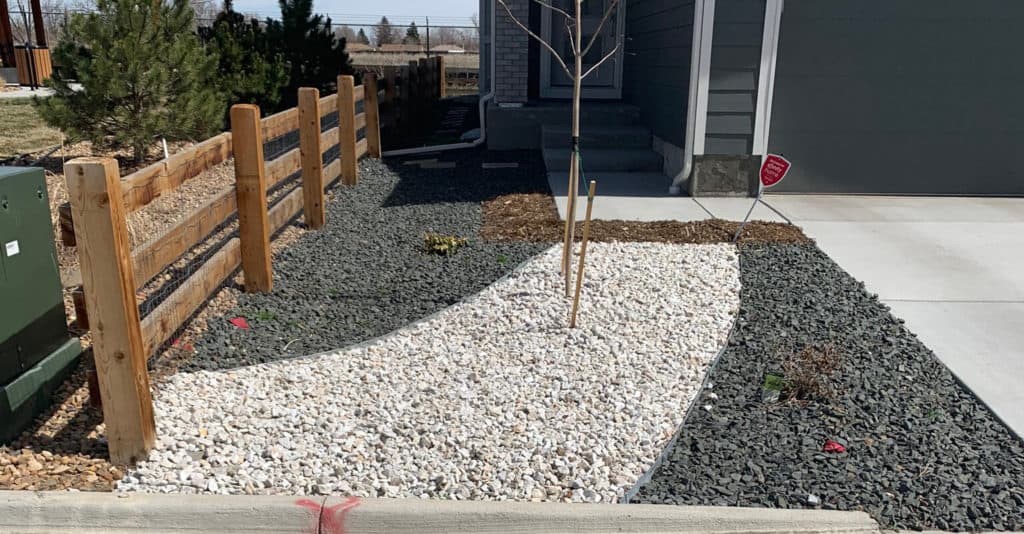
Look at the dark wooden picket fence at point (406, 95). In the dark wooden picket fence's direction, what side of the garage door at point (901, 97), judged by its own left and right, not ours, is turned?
right

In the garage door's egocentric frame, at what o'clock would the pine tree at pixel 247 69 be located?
The pine tree is roughly at 3 o'clock from the garage door.

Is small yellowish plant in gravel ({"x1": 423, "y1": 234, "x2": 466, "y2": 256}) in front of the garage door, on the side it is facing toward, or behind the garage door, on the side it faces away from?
in front

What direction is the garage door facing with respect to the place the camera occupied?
facing the viewer

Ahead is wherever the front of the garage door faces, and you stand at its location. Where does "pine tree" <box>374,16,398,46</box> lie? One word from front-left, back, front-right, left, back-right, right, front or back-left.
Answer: back-right

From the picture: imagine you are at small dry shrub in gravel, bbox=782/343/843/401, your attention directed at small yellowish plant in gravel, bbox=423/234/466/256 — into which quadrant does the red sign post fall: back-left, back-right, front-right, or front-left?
front-right

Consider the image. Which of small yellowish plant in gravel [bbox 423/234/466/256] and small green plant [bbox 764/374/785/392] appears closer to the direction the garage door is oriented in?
the small green plant

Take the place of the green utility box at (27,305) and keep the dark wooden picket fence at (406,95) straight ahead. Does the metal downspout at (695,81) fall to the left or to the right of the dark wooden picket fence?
right

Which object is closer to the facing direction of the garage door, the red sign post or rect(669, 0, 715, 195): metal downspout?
the red sign post

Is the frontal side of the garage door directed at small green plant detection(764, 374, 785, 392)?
yes

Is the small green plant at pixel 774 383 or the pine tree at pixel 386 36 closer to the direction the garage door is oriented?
the small green plant

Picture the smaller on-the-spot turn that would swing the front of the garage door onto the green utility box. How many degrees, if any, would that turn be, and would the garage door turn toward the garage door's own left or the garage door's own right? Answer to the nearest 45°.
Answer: approximately 45° to the garage door's own right

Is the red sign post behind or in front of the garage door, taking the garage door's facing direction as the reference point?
in front

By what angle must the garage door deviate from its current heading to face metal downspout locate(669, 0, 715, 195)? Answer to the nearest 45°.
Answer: approximately 45° to its right

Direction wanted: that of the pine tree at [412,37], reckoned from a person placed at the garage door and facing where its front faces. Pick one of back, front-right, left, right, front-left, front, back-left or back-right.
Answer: back-right

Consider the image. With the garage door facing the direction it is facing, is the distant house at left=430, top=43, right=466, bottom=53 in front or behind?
behind

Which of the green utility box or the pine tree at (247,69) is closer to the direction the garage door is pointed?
the green utility box
